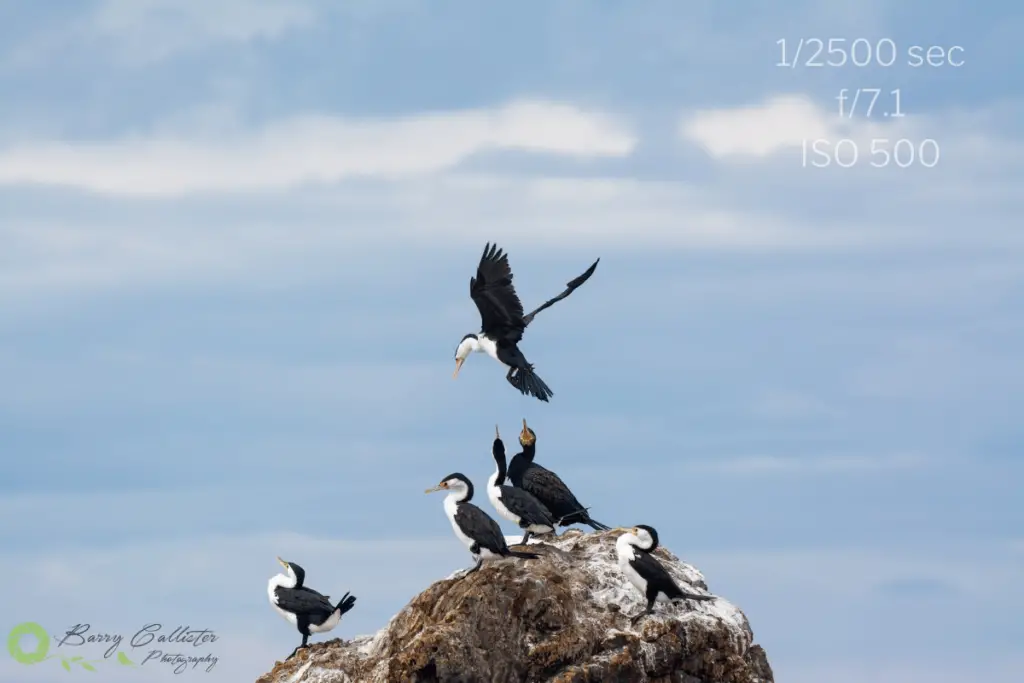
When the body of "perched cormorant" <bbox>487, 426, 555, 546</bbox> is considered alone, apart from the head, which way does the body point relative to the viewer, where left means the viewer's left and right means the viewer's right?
facing to the left of the viewer

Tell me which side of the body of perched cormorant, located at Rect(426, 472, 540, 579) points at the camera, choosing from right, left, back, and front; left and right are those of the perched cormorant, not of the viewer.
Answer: left

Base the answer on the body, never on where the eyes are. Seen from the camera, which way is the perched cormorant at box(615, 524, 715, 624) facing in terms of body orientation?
to the viewer's left

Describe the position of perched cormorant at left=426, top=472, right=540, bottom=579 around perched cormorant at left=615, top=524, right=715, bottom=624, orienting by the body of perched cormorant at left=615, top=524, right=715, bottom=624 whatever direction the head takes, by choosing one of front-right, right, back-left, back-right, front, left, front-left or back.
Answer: front

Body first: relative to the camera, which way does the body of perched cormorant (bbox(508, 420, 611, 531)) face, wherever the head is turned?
to the viewer's left
